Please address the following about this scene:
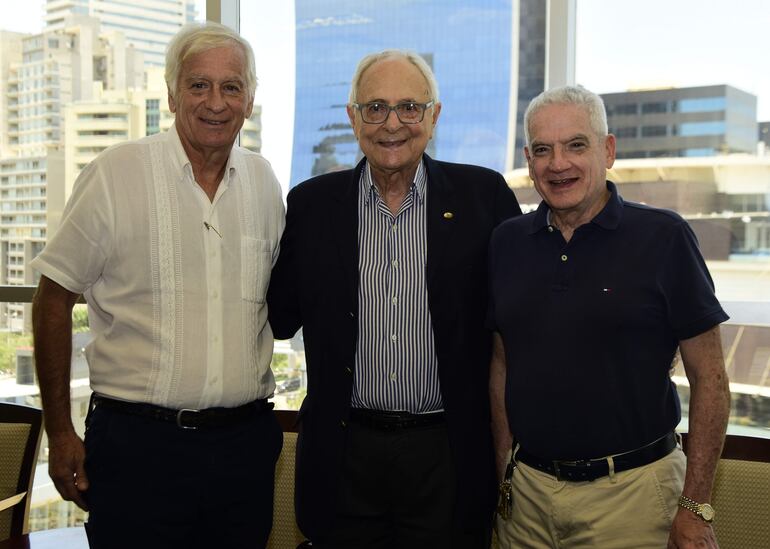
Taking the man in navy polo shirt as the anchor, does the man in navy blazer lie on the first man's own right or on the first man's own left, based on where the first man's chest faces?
on the first man's own right

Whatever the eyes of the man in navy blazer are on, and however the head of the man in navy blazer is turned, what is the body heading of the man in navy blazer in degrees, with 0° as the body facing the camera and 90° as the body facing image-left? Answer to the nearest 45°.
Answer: approximately 0°

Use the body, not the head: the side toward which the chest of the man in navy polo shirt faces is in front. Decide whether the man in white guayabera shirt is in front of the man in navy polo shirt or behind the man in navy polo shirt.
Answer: in front

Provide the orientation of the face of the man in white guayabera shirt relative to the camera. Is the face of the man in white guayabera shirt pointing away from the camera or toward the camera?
toward the camera

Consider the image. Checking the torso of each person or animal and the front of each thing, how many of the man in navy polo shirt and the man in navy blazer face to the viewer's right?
0

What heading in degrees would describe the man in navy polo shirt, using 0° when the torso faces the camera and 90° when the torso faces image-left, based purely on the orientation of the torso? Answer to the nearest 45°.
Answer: approximately 45°

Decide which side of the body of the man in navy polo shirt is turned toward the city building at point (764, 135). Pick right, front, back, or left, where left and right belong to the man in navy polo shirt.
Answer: back

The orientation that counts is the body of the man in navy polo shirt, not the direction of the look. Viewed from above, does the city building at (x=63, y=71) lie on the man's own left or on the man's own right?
on the man's own right

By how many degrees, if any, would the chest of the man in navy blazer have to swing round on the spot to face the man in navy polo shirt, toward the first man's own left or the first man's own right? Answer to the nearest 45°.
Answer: approximately 45° to the first man's own left

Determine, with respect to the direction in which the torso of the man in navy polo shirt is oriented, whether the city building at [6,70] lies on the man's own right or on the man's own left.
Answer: on the man's own right
